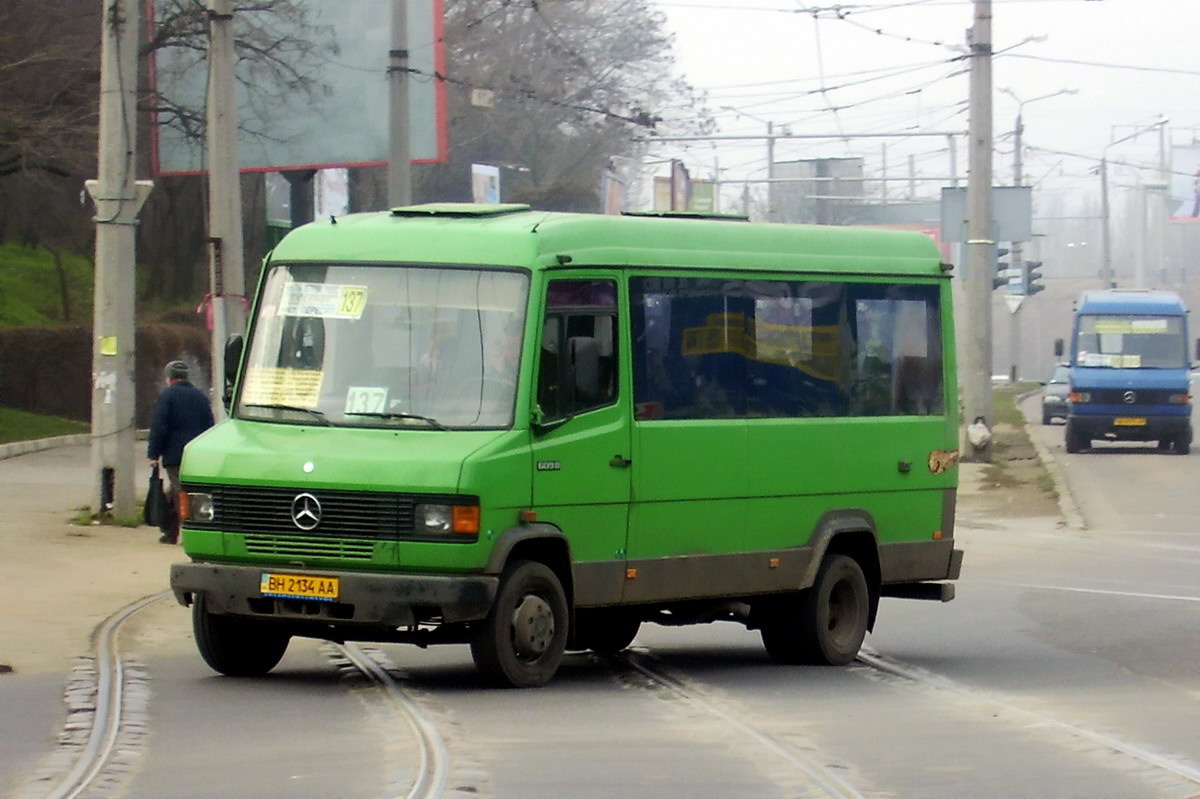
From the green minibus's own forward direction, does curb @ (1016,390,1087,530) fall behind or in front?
behind

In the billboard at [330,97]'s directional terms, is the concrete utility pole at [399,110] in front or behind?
in front

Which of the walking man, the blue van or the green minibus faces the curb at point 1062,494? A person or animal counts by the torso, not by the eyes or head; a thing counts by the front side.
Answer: the blue van

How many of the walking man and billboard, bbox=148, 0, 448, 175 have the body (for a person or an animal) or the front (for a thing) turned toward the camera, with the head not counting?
1

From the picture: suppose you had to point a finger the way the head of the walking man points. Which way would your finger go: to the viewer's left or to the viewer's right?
to the viewer's left

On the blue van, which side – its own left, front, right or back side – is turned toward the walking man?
front

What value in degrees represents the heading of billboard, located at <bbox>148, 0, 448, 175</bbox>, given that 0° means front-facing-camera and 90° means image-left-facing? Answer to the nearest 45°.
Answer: approximately 0°

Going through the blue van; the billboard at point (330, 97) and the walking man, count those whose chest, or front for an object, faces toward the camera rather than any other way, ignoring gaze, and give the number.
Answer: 2

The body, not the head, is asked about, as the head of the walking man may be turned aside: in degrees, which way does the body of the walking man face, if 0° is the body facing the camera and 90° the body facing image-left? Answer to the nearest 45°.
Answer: approximately 135°
